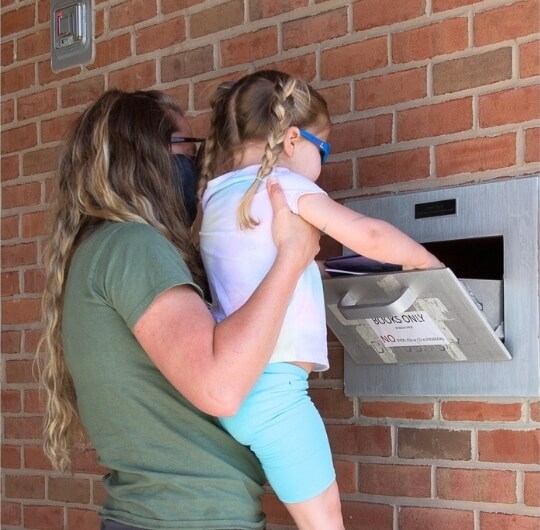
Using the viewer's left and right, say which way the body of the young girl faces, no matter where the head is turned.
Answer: facing away from the viewer and to the right of the viewer

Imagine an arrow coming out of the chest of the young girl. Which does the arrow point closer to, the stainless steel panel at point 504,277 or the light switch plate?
the stainless steel panel

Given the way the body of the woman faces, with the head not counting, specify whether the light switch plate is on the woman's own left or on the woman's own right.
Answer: on the woman's own left

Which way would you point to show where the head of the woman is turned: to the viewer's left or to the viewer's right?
to the viewer's right

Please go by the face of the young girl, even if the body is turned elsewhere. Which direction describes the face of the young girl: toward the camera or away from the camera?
away from the camera

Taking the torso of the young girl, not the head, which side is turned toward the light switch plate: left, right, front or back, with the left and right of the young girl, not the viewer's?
left

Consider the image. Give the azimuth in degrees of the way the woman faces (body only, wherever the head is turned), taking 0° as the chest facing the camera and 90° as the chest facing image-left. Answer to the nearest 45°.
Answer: approximately 270°
